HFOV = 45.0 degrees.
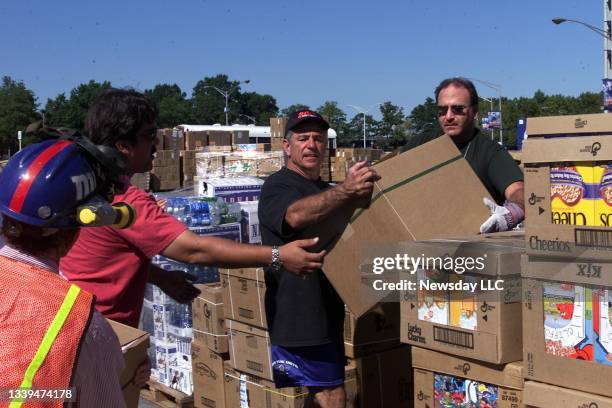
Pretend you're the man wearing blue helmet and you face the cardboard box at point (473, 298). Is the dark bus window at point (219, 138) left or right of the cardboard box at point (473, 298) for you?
left

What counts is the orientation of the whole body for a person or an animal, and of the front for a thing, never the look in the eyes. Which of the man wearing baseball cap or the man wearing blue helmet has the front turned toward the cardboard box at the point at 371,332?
the man wearing blue helmet

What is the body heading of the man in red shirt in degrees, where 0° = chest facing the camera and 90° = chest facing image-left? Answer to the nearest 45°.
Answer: approximately 270°

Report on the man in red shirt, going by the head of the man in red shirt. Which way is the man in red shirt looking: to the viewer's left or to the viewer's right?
to the viewer's right

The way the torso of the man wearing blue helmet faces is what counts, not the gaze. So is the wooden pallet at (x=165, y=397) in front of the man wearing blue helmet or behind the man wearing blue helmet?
in front

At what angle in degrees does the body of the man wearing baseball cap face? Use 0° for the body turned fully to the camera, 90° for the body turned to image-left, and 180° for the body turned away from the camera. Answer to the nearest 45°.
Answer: approximately 315°

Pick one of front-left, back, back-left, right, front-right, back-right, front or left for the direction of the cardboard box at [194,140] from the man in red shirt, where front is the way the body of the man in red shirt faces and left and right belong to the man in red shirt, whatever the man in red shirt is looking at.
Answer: left

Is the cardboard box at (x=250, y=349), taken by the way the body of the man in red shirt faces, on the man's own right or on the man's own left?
on the man's own left

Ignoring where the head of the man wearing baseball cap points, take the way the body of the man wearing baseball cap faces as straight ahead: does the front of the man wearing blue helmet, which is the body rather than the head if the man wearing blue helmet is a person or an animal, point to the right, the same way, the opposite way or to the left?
to the left

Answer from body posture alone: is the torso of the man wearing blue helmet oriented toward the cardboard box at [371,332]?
yes

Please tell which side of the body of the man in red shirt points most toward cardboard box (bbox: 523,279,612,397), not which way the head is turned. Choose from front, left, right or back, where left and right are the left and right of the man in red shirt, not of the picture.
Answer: front

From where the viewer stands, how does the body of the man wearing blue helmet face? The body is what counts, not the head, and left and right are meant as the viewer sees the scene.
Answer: facing away from the viewer and to the right of the viewer

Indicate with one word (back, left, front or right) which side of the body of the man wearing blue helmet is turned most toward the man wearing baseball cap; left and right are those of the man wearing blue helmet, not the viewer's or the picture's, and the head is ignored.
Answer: front

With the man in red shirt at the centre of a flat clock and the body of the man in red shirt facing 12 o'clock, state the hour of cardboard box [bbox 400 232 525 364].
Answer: The cardboard box is roughly at 12 o'clock from the man in red shirt.

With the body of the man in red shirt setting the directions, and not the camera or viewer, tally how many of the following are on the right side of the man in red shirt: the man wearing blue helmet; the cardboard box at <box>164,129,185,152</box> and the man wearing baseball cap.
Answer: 1

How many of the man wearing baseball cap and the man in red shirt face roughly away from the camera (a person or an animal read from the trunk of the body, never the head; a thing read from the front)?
0
